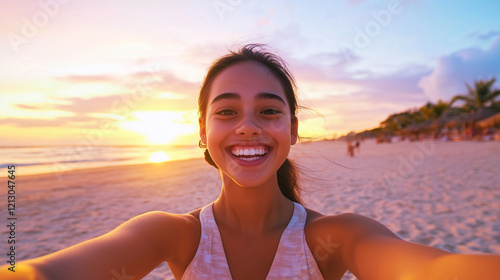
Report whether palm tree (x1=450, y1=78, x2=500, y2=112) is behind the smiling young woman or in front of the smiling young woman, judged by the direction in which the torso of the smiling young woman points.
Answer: behind

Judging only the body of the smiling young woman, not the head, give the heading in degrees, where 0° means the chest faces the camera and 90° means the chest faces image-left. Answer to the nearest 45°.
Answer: approximately 0°

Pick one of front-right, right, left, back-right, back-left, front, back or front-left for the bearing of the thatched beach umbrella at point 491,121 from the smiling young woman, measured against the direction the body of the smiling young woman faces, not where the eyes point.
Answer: back-left
